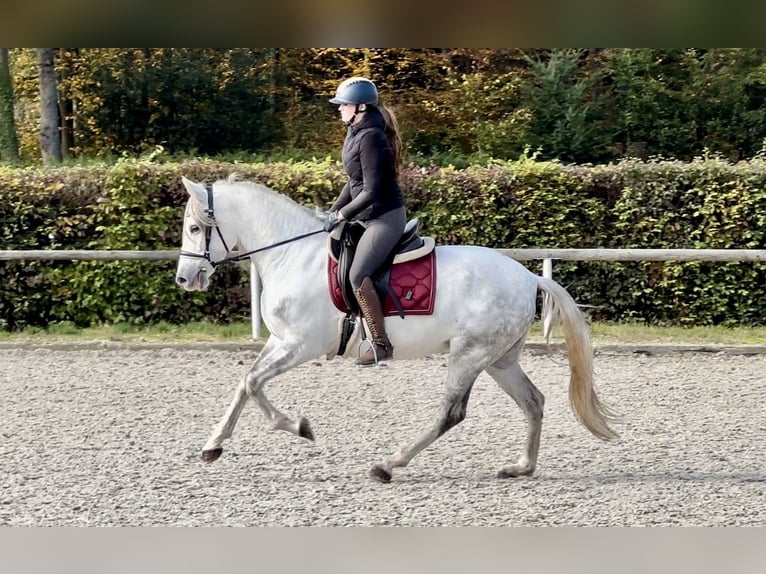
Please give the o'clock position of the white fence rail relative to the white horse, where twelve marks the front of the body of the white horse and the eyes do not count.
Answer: The white fence rail is roughly at 4 o'clock from the white horse.

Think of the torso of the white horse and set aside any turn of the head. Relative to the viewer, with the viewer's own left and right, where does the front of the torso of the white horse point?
facing to the left of the viewer
